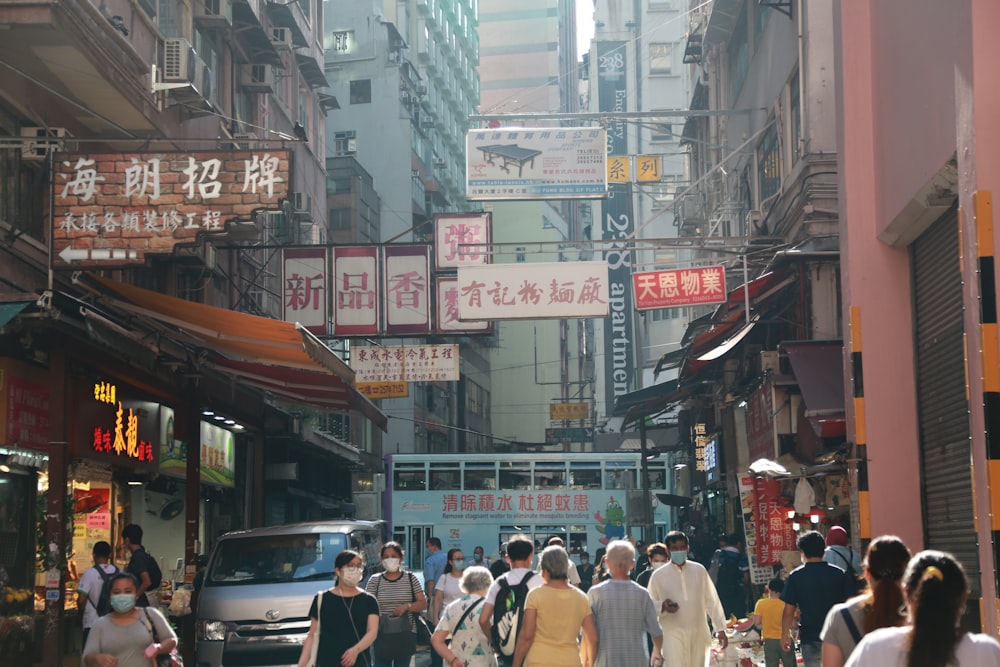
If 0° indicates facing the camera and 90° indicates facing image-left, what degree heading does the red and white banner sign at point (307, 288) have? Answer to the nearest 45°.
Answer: approximately 0°

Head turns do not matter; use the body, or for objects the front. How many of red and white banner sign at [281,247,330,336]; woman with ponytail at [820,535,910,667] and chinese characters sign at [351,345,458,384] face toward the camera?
2

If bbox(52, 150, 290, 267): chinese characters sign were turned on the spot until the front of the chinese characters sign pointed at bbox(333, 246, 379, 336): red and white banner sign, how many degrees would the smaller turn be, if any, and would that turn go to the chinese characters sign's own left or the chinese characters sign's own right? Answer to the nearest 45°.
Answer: approximately 180°

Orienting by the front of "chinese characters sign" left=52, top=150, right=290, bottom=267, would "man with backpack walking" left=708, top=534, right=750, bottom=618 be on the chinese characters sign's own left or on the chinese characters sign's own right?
on the chinese characters sign's own left

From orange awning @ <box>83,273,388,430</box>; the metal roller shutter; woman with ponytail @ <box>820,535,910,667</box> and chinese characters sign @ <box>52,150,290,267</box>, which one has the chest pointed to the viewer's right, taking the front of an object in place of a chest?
the orange awning

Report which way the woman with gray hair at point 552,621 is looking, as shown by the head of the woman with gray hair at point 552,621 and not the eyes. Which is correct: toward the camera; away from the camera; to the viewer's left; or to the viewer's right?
away from the camera

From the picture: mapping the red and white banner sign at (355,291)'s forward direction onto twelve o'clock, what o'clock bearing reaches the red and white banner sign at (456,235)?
the red and white banner sign at (456,235) is roughly at 9 o'clock from the red and white banner sign at (355,291).

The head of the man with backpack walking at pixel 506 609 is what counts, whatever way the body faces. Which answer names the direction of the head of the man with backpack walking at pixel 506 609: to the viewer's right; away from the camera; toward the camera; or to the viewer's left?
away from the camera
